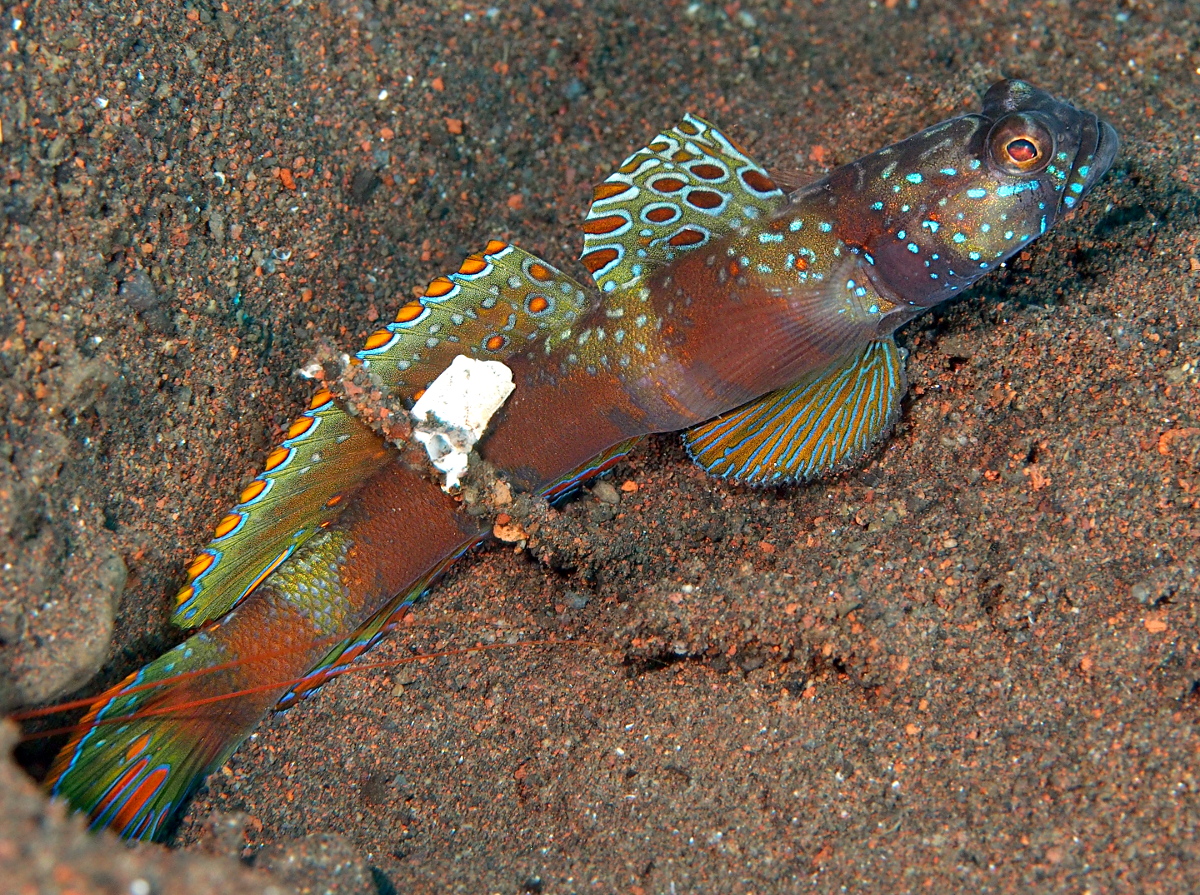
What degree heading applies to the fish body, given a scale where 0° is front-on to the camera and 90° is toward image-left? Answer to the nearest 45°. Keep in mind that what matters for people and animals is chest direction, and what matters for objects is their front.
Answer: approximately 270°
